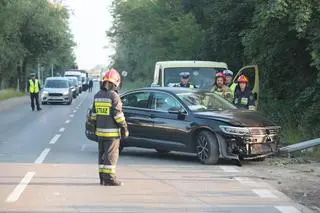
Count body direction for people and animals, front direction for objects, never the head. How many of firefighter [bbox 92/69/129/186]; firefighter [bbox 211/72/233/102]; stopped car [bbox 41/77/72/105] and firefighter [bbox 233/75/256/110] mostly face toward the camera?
3

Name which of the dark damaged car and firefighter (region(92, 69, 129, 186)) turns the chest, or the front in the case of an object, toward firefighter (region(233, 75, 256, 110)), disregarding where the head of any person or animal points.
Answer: firefighter (region(92, 69, 129, 186))

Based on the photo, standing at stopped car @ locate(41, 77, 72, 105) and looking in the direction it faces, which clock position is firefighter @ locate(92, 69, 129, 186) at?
The firefighter is roughly at 12 o'clock from the stopped car.

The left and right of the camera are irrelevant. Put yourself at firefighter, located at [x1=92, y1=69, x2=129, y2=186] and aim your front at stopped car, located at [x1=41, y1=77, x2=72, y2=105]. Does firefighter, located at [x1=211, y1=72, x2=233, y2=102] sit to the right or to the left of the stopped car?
right

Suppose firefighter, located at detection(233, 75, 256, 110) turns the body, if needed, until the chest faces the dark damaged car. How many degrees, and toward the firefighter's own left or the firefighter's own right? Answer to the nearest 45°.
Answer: approximately 45° to the firefighter's own right

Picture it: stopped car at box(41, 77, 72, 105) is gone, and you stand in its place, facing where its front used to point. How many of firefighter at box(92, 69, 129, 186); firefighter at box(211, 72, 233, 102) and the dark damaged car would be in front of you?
3

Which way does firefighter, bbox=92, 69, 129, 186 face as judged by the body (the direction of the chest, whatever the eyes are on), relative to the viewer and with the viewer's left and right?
facing away from the viewer and to the right of the viewer

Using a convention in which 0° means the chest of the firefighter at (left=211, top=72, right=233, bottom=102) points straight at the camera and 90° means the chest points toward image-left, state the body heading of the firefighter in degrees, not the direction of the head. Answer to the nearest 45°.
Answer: approximately 0°
